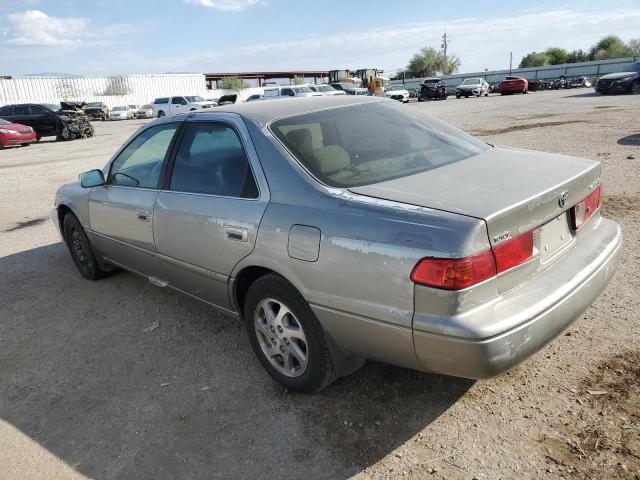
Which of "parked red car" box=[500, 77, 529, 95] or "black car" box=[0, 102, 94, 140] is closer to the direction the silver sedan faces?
the black car

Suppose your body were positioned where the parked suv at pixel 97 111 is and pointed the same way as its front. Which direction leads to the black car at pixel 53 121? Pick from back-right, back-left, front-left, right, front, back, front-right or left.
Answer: front-right

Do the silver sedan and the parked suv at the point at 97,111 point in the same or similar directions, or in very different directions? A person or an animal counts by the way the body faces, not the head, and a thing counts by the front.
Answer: very different directions

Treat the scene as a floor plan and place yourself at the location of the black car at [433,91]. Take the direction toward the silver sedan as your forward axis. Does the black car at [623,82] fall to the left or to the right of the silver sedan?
left

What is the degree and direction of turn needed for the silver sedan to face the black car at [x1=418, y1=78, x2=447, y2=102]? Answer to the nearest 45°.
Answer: approximately 45° to its right

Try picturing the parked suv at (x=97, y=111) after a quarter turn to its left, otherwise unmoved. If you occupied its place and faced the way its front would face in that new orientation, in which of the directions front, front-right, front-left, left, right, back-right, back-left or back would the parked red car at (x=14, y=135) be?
back-right

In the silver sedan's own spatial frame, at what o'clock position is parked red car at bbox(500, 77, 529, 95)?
The parked red car is roughly at 2 o'clock from the silver sedan.

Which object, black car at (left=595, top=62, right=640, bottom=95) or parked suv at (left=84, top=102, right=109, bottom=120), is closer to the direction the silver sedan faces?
the parked suv

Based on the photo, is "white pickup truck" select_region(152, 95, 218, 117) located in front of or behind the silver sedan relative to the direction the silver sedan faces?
in front

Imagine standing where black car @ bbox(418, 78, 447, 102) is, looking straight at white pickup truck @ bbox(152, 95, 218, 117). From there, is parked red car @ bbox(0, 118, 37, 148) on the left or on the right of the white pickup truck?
left

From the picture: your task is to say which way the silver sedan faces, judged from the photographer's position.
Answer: facing away from the viewer and to the left of the viewer
